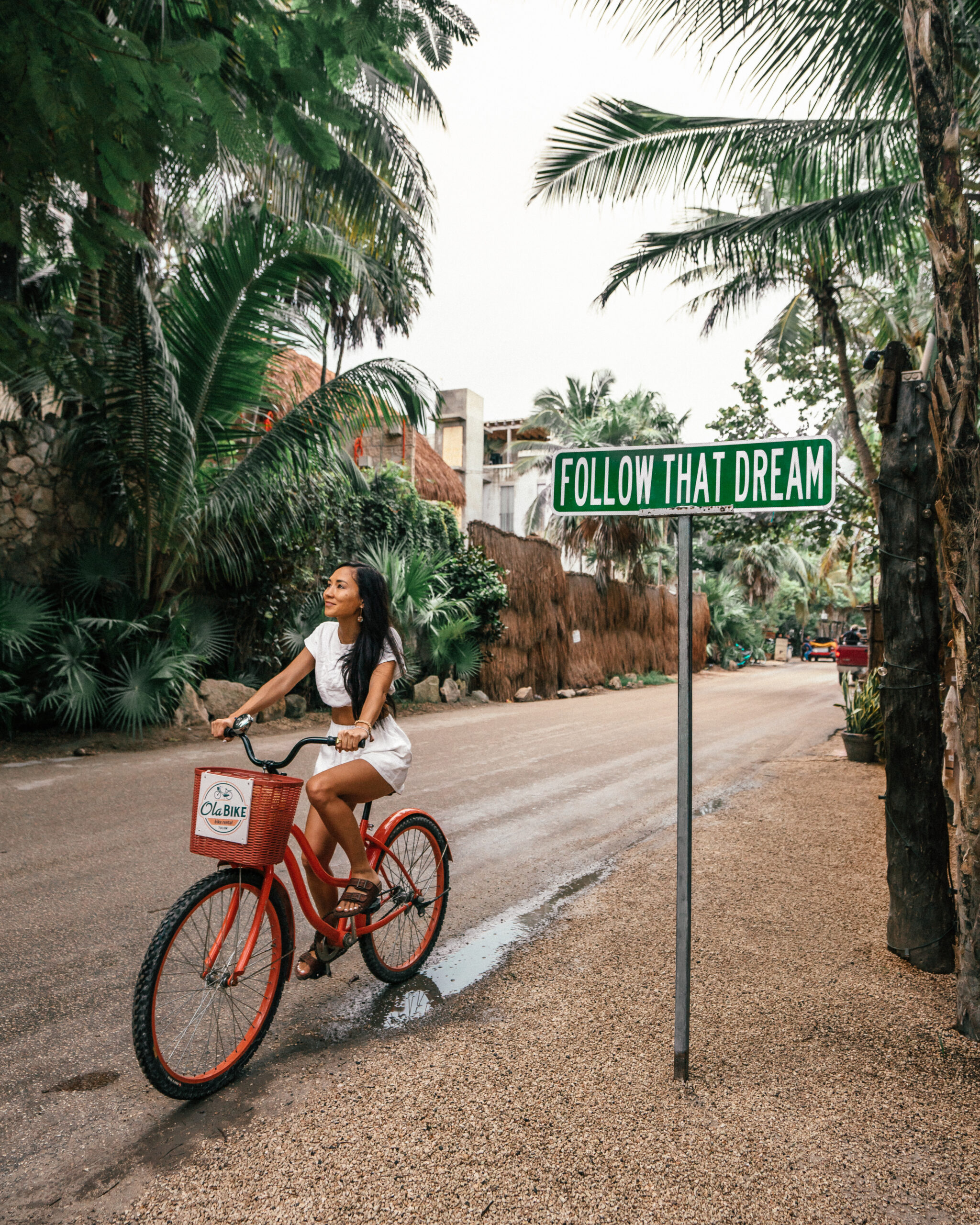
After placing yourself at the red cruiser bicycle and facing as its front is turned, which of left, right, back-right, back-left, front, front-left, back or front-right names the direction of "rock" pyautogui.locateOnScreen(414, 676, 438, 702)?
back-right

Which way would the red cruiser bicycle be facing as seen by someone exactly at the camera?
facing the viewer and to the left of the viewer

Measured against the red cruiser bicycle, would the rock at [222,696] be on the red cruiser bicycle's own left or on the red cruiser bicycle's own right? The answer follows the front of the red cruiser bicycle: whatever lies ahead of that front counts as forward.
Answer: on the red cruiser bicycle's own right

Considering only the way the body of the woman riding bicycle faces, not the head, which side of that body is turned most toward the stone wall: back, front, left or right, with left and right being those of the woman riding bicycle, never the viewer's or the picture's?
right

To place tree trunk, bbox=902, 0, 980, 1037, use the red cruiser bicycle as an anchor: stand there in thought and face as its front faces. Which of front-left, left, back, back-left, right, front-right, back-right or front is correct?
back-left

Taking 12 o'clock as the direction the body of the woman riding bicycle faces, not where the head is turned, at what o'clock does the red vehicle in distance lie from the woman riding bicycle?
The red vehicle in distance is roughly at 6 o'clock from the woman riding bicycle.

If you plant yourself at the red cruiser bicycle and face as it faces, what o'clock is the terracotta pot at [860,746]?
The terracotta pot is roughly at 6 o'clock from the red cruiser bicycle.

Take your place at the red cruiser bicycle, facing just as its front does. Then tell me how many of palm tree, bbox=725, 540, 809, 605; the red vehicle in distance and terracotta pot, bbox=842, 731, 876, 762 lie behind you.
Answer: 3

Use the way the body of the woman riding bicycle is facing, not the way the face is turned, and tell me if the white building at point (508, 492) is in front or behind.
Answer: behind

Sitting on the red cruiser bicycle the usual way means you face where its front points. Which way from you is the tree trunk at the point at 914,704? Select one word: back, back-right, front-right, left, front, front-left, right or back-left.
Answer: back-left

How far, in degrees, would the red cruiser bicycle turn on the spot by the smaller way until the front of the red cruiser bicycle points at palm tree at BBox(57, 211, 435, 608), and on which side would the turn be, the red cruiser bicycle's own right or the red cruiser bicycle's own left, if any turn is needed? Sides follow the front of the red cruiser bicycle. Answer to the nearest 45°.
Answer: approximately 135° to the red cruiser bicycle's own right

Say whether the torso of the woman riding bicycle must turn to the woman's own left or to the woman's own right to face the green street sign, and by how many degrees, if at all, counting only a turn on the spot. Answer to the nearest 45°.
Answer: approximately 90° to the woman's own left

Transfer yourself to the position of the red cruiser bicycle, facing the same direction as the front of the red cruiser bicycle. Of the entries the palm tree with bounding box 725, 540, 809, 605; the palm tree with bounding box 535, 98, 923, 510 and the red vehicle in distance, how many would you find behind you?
3

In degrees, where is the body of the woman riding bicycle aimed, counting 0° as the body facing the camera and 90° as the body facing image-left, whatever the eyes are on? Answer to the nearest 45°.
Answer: approximately 45°

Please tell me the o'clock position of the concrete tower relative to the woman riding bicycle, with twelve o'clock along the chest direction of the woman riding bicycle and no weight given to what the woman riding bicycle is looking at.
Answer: The concrete tower is roughly at 5 o'clock from the woman riding bicycle.

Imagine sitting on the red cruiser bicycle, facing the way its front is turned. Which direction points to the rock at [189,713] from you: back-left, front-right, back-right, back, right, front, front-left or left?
back-right

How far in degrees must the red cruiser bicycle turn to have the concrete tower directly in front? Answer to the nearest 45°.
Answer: approximately 135° to its right

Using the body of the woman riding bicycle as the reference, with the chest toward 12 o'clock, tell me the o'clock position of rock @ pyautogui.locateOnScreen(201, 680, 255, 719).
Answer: The rock is roughly at 4 o'clock from the woman riding bicycle.
